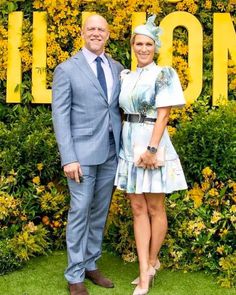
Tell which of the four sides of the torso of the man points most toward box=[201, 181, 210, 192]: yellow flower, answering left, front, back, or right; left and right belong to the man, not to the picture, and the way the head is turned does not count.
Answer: left

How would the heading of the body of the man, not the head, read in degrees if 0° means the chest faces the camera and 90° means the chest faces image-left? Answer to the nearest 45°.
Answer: approximately 315°

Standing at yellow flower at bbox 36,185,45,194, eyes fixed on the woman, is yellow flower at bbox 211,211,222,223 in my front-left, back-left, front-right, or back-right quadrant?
front-left

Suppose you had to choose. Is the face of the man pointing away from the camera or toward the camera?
toward the camera

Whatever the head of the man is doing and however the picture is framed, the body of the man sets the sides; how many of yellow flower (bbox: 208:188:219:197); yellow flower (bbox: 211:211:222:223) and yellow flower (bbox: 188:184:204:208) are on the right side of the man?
0

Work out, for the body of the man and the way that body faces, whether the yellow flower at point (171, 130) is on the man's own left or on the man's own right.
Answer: on the man's own left

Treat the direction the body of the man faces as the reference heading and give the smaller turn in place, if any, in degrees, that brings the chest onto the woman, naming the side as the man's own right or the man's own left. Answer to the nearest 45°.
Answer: approximately 45° to the man's own left

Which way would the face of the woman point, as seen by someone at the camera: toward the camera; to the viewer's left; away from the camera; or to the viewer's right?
toward the camera

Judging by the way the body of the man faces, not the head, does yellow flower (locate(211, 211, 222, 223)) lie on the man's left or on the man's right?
on the man's left

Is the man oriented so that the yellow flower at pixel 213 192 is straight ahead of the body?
no

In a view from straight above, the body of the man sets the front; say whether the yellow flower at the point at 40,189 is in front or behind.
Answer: behind

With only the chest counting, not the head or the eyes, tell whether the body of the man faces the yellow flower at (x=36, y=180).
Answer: no

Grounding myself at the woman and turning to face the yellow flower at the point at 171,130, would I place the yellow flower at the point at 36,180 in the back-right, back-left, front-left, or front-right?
front-left
